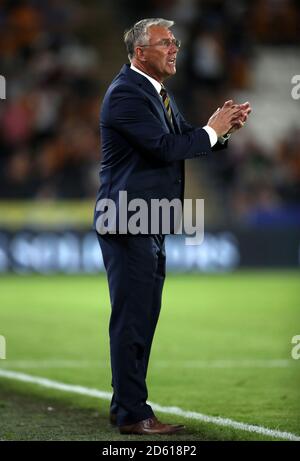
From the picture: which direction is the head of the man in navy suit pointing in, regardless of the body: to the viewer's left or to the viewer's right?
to the viewer's right

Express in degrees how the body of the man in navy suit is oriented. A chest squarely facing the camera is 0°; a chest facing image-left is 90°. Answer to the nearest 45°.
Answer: approximately 270°
